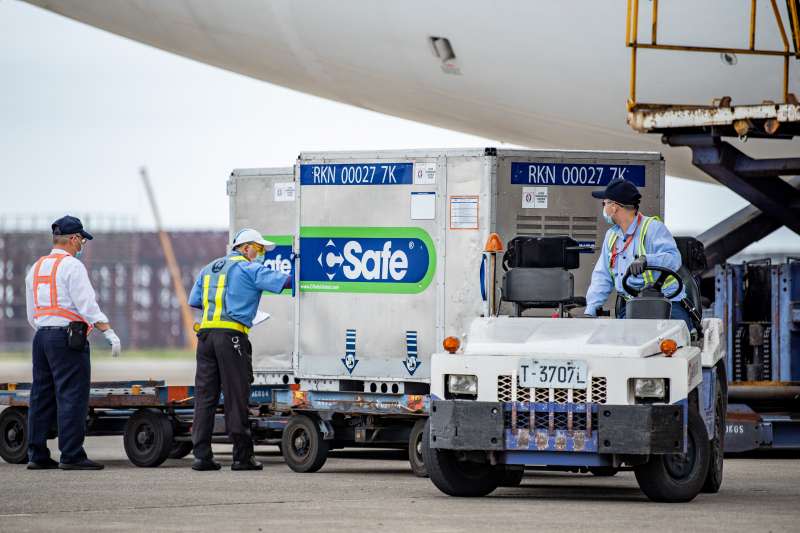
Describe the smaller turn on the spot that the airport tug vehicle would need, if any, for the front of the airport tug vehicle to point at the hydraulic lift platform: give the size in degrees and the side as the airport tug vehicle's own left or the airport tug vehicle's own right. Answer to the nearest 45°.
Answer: approximately 180°

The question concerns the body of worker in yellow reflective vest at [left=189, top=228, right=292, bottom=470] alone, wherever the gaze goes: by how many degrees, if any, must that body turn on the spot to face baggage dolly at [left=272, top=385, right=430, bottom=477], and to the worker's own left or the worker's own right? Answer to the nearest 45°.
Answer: approximately 45° to the worker's own right

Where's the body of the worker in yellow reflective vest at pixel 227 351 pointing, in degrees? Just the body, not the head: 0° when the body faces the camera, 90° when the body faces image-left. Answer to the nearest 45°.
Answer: approximately 225°

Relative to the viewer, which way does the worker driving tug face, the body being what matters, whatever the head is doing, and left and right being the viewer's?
facing the viewer and to the left of the viewer

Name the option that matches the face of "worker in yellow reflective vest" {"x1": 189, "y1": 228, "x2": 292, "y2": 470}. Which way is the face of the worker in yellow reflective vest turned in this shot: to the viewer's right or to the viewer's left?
to the viewer's right

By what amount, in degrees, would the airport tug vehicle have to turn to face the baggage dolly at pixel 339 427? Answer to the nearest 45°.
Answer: approximately 135° to its right
